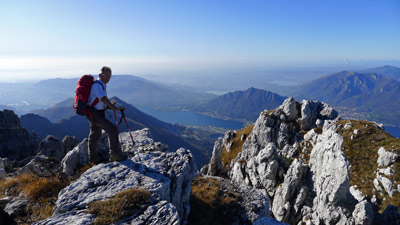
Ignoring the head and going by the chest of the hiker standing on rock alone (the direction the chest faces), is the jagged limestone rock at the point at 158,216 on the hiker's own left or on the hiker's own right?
on the hiker's own right

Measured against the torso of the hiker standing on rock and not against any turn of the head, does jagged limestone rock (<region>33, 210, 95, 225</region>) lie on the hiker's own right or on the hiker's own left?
on the hiker's own right

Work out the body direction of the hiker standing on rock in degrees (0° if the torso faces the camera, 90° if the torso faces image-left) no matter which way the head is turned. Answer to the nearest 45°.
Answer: approximately 270°

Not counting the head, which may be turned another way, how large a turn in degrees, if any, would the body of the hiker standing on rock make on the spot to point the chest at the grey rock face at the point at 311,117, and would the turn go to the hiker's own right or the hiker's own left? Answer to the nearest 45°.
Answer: approximately 45° to the hiker's own left
